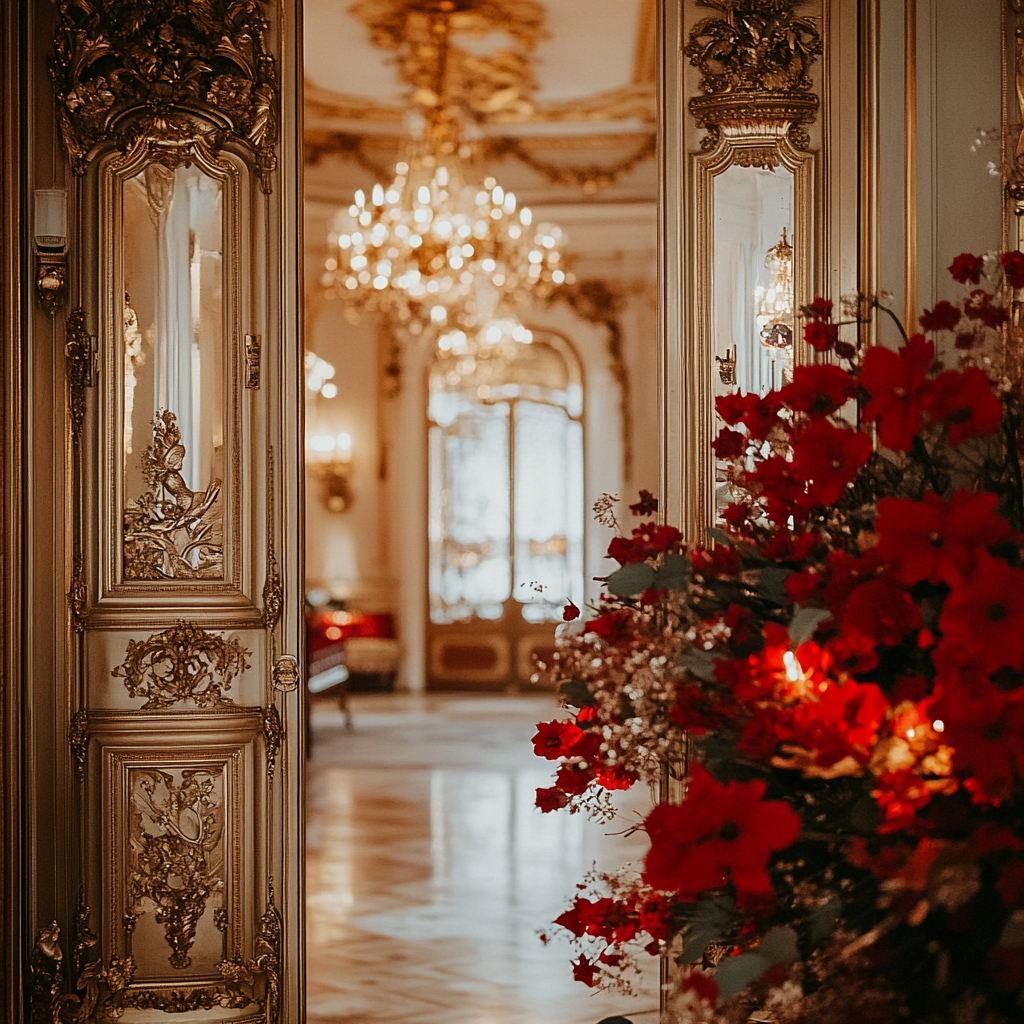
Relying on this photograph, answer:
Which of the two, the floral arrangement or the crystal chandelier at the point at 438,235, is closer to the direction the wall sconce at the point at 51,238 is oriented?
the floral arrangement

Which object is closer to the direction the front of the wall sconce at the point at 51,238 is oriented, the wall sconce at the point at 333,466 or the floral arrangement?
the floral arrangement

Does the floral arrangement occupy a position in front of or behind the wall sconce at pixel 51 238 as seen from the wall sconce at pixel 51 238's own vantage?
in front

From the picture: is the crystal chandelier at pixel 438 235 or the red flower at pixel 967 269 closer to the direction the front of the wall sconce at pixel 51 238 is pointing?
the red flower

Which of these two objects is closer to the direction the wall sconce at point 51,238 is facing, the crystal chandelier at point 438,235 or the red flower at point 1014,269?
the red flower

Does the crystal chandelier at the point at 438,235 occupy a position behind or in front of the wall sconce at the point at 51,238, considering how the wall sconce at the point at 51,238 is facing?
behind

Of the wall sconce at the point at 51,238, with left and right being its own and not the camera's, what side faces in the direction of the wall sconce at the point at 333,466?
back

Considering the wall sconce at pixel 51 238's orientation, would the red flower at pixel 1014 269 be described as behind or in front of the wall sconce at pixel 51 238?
in front

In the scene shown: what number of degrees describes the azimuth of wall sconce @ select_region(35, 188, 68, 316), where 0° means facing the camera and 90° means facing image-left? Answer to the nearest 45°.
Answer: approximately 0°

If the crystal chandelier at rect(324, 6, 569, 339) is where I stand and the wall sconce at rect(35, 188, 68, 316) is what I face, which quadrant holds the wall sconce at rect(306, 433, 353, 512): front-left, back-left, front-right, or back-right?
back-right
